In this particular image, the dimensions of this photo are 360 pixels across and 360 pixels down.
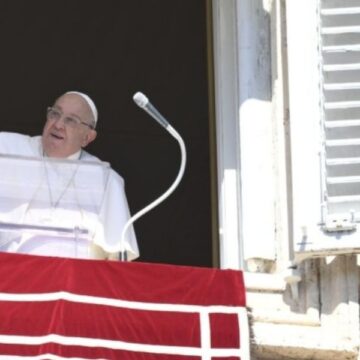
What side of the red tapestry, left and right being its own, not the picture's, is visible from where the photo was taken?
front
